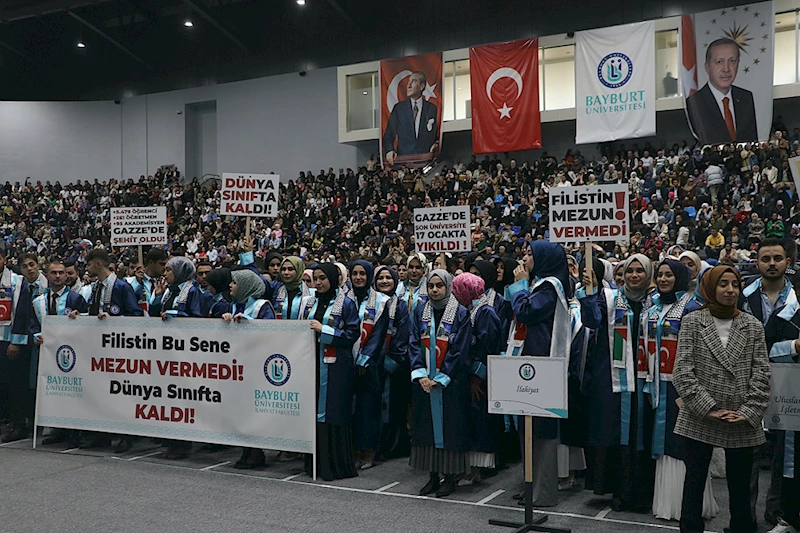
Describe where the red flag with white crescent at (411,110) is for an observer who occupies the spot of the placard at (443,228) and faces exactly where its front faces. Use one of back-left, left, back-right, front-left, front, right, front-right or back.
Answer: back

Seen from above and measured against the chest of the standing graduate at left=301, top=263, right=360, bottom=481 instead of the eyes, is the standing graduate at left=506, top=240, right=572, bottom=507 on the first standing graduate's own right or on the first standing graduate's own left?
on the first standing graduate's own left

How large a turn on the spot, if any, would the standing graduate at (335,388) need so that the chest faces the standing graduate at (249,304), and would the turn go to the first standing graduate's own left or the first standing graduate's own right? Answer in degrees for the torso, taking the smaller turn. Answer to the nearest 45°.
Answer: approximately 90° to the first standing graduate's own right

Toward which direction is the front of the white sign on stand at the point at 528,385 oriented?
toward the camera

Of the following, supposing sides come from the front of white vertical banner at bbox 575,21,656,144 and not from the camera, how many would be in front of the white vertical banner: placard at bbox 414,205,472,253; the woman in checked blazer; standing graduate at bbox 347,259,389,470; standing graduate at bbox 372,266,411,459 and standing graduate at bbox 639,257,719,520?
5

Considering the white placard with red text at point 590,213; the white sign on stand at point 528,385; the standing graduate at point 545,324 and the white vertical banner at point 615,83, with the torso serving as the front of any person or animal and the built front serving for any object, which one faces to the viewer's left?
the standing graduate

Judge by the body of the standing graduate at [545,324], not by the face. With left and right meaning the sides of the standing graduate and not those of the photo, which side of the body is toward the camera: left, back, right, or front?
left

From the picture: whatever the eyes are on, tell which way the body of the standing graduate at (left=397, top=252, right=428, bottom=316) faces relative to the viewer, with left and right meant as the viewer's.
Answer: facing the viewer

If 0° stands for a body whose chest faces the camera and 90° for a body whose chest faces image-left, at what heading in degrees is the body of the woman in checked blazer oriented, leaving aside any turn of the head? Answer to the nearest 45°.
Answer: approximately 0°
